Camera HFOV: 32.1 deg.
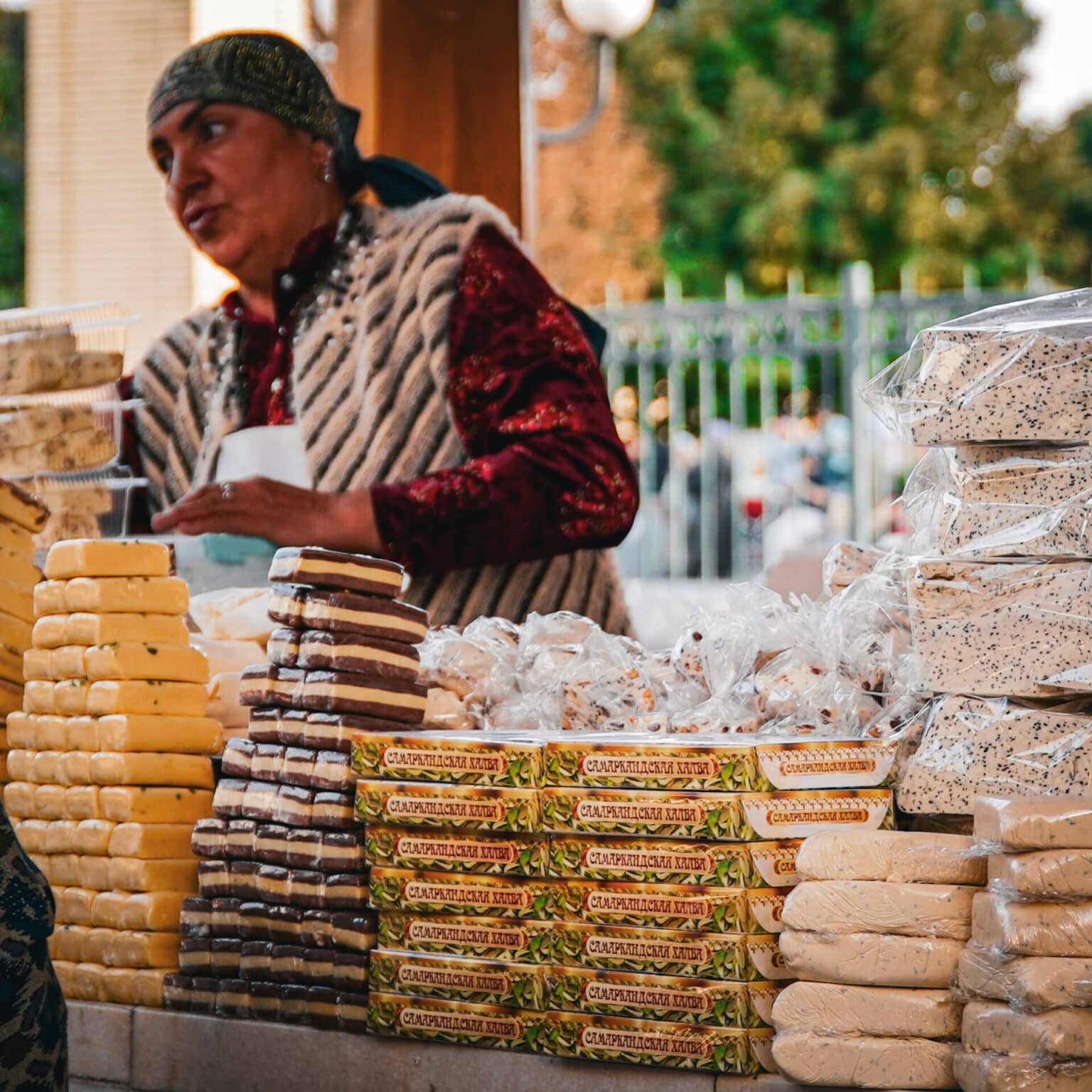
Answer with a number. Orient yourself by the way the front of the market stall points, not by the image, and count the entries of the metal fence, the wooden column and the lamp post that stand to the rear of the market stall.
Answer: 3

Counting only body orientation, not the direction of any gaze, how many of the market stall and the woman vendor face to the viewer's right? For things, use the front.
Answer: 0

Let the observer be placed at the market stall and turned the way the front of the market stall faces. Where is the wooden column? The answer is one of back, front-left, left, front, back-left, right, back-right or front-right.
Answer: back

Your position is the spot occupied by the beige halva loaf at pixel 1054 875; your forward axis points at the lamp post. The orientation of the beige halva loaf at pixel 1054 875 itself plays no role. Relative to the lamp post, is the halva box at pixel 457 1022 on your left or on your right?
left

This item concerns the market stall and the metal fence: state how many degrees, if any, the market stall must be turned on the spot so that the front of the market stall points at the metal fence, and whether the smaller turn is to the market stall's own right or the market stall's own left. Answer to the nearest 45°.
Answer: approximately 180°

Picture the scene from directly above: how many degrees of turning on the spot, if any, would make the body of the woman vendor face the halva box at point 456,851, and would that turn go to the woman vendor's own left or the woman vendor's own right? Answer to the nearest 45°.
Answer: approximately 45° to the woman vendor's own left

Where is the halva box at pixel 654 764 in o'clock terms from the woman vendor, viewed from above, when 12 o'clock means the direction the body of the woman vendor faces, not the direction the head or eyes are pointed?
The halva box is roughly at 10 o'clock from the woman vendor.

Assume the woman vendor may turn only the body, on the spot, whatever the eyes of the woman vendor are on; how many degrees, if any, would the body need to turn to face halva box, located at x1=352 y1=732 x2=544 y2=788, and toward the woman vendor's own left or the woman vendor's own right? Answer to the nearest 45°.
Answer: approximately 45° to the woman vendor's own left

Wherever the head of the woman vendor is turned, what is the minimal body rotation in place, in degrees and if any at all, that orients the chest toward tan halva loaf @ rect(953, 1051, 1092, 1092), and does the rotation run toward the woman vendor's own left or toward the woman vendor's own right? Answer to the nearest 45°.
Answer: approximately 45° to the woman vendor's own left

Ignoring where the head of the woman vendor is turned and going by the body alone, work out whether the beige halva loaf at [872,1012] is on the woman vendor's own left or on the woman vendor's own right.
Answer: on the woman vendor's own left
